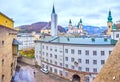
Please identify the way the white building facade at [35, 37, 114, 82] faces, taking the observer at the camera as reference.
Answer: facing the viewer and to the left of the viewer
